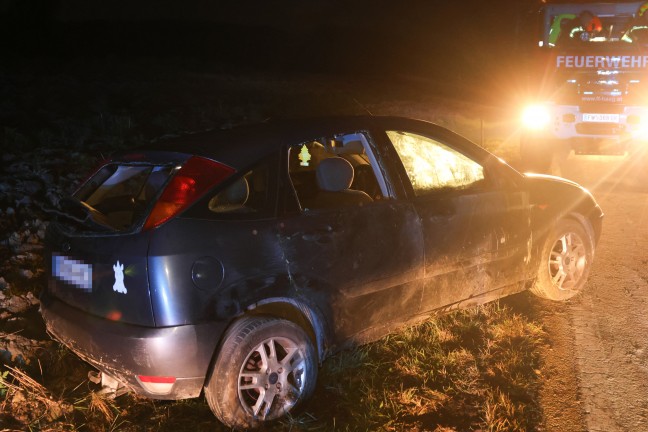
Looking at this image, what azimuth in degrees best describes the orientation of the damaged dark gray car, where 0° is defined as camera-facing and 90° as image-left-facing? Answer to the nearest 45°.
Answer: approximately 225°

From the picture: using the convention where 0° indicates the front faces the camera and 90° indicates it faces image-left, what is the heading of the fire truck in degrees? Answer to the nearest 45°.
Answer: approximately 0°

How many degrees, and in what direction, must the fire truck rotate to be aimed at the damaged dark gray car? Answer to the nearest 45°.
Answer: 0° — it already faces it

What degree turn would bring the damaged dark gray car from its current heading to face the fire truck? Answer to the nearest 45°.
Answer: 0° — it already faces it

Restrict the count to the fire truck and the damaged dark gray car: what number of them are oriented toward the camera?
1
